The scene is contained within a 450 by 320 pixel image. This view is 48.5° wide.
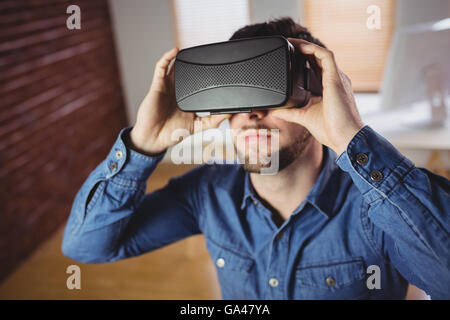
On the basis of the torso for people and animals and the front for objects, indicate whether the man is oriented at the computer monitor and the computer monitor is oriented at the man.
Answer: no

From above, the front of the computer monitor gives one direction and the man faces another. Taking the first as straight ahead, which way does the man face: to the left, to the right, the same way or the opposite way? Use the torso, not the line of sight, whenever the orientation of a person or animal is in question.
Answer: the opposite way

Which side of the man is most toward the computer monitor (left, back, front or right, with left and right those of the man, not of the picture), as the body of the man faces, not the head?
back

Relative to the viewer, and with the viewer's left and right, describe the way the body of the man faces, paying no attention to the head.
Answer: facing the viewer and to the left of the viewer

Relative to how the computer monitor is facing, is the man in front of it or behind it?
behind
